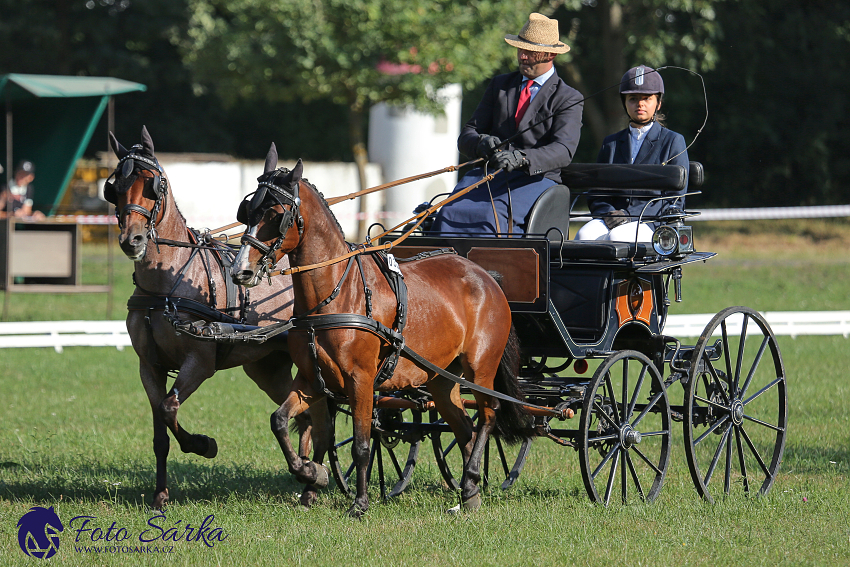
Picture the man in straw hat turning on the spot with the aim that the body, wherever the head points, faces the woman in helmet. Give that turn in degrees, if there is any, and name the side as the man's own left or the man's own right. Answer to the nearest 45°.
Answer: approximately 180°

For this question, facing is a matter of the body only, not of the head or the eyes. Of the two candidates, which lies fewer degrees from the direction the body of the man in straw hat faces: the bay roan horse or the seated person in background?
the bay roan horse

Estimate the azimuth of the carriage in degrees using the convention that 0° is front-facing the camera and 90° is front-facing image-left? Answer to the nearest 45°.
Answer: approximately 45°

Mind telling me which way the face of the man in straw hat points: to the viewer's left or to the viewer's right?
to the viewer's left

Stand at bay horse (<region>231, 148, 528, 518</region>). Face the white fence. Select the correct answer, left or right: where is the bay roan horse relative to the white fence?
left

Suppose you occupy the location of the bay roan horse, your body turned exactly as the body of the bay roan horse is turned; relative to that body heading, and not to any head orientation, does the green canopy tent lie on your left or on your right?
on your right

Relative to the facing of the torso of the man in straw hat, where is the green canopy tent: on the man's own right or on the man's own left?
on the man's own right

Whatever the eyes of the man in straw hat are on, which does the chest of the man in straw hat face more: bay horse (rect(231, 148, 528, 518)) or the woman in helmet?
the bay horse
